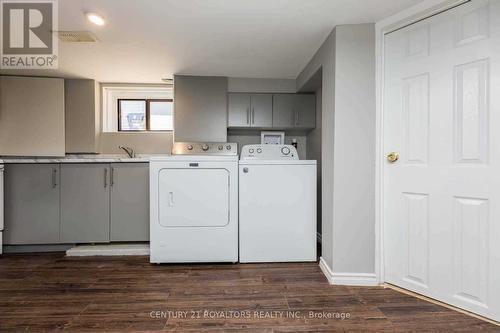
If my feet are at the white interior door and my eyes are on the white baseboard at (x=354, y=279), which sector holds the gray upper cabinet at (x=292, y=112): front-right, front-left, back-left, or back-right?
front-right

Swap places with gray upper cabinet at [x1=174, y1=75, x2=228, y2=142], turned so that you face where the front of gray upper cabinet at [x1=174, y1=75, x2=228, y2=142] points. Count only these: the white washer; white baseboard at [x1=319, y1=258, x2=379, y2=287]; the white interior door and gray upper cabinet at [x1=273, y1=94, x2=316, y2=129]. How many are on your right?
0

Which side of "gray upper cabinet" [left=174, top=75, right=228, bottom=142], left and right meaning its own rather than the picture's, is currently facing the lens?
front

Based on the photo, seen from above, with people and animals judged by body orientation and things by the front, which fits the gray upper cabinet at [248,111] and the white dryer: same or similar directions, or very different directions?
same or similar directions

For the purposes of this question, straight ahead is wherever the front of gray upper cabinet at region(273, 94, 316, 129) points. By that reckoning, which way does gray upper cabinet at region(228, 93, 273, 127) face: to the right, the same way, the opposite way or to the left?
the same way

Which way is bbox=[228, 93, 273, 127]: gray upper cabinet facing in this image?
toward the camera

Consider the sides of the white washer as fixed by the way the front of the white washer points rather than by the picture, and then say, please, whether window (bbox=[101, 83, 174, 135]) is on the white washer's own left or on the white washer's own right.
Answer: on the white washer's own right

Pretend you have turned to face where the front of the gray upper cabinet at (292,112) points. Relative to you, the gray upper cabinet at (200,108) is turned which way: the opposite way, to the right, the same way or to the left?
the same way

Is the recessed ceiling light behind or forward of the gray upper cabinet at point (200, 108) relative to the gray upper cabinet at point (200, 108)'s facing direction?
forward

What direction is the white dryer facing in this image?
toward the camera

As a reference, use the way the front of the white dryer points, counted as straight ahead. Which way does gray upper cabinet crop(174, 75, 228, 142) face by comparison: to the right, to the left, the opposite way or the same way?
the same way

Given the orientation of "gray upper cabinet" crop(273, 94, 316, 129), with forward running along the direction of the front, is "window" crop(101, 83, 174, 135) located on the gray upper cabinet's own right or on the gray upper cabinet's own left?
on the gray upper cabinet's own right

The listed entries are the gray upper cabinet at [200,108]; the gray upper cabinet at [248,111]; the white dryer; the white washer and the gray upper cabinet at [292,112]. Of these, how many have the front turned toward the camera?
5

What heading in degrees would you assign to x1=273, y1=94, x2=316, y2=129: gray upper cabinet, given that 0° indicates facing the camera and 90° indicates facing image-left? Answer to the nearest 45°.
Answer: approximately 0°

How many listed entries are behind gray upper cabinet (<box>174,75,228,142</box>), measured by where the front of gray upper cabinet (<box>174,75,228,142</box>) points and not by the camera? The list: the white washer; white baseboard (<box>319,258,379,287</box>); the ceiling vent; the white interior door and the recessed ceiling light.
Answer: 0

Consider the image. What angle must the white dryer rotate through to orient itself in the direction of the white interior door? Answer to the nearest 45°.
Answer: approximately 45° to its left

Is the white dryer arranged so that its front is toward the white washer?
no
